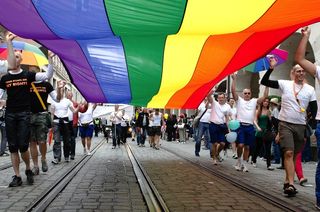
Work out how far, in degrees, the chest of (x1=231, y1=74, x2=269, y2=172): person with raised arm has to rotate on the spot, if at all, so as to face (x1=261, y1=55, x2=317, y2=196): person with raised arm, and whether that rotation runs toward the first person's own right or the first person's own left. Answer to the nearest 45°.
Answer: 0° — they already face them

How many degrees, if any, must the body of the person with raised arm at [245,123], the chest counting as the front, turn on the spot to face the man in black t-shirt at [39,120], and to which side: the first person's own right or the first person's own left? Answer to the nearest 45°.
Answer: approximately 45° to the first person's own right

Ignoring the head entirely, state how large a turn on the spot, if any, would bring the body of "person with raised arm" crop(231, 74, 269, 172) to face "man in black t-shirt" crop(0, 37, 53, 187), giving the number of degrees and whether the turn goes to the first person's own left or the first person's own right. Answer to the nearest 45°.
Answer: approximately 45° to the first person's own right

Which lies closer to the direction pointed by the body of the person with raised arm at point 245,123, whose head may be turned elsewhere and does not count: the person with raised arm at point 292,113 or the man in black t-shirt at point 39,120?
the person with raised arm

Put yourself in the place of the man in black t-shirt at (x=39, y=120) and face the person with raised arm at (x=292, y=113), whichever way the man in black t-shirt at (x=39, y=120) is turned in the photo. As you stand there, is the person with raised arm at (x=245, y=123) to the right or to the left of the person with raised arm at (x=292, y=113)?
left

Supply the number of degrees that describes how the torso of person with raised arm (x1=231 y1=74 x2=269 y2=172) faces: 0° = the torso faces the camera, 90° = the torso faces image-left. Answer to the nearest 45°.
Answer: approximately 0°
